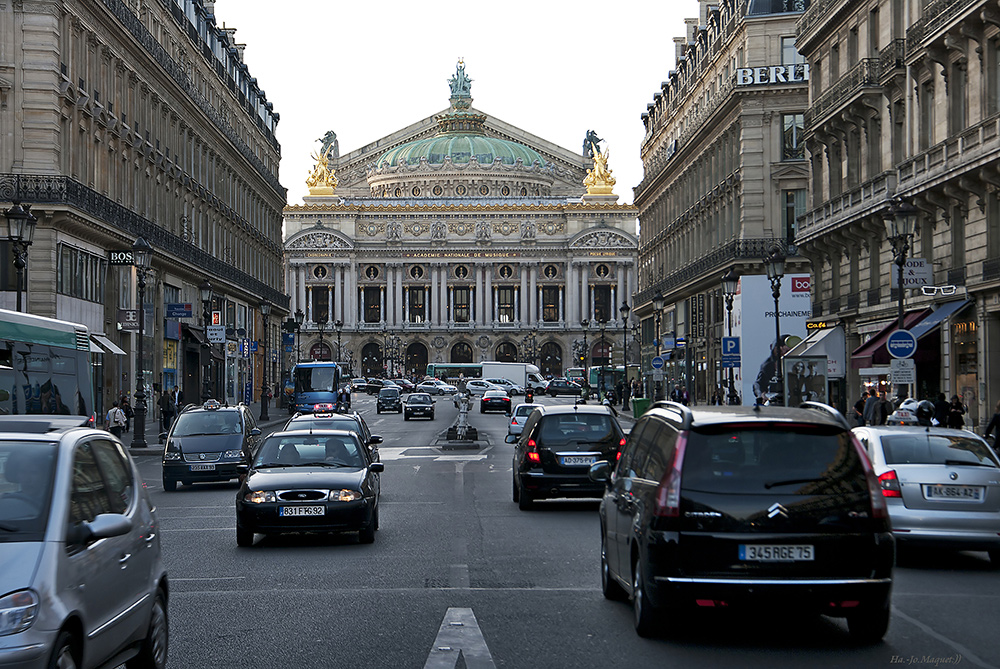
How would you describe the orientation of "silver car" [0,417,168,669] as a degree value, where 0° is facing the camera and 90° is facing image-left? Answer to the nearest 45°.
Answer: approximately 45°

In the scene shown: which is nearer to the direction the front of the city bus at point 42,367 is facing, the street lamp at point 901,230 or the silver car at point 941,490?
the silver car

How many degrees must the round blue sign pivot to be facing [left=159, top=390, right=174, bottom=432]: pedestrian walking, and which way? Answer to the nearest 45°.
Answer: approximately 135° to its right

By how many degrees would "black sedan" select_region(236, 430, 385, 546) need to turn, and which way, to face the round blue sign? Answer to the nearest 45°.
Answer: approximately 135° to its left

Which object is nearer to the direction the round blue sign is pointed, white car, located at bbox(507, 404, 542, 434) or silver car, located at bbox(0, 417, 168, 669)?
the silver car

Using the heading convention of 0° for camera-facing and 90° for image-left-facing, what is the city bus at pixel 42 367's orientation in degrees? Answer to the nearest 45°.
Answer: approximately 45°

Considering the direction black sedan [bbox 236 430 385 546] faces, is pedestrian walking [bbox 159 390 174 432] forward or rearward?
rearward

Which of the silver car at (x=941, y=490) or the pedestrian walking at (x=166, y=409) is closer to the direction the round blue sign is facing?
the silver car

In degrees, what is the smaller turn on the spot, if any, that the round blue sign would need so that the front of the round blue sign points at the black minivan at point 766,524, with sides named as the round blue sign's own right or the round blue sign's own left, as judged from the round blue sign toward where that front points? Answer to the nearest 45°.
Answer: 0° — it already faces it

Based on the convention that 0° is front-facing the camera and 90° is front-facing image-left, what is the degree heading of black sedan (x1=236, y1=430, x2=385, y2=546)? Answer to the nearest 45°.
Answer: approximately 0°

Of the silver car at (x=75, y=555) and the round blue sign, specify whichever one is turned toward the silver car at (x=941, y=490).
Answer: the round blue sign

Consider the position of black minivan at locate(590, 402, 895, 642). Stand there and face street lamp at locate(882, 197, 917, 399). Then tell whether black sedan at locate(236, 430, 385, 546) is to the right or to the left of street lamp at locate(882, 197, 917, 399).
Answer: left

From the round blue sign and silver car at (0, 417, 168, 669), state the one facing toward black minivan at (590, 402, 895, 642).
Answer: the round blue sign

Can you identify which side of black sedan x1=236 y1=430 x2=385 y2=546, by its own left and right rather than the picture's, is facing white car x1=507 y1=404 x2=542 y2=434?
back
